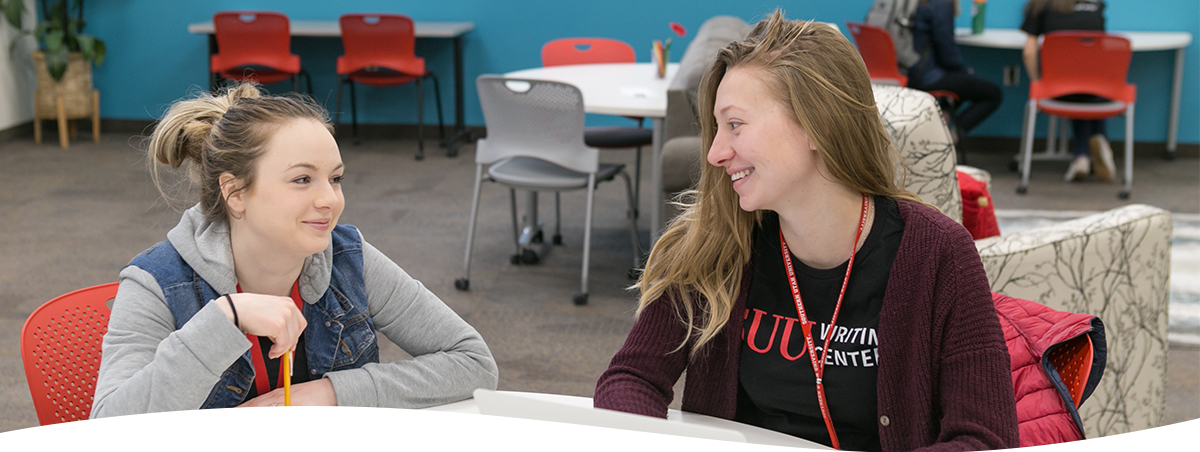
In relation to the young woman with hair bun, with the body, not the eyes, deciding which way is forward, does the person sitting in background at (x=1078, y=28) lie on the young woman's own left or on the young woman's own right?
on the young woman's own left

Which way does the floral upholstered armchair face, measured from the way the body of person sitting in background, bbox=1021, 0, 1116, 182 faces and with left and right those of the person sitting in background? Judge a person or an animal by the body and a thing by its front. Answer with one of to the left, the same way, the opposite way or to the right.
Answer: to the right

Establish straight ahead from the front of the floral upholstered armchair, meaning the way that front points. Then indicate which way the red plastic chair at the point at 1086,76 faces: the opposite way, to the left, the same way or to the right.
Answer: to the left

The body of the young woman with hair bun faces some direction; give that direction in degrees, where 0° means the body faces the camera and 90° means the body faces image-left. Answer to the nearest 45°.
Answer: approximately 315°
